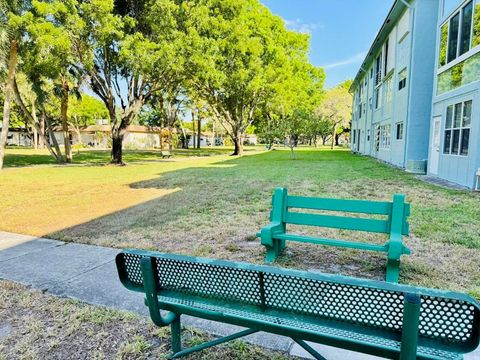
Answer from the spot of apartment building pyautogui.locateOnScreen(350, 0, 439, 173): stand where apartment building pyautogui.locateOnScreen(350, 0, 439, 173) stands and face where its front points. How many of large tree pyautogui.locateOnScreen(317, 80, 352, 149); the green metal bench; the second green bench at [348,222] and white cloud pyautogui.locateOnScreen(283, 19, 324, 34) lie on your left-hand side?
2

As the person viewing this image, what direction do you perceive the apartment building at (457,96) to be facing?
facing the viewer and to the left of the viewer

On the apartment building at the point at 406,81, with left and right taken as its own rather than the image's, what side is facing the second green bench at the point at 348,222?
left

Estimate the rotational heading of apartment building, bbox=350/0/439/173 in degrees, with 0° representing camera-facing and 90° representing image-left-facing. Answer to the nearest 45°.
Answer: approximately 90°

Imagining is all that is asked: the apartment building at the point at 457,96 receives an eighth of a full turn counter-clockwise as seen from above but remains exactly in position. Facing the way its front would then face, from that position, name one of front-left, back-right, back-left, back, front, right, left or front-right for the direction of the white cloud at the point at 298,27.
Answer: back-right

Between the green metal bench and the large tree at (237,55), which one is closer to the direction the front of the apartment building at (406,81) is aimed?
the large tree

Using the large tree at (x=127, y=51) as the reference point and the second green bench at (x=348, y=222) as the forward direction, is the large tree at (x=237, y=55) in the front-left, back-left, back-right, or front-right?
back-left

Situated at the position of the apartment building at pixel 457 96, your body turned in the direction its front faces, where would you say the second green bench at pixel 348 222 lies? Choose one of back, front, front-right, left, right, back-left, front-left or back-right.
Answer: front-left

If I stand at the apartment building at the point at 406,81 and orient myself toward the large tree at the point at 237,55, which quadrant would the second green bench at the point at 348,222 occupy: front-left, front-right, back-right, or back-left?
back-left

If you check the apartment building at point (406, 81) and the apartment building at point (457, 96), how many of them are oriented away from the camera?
0

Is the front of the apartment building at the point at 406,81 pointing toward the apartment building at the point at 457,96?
no

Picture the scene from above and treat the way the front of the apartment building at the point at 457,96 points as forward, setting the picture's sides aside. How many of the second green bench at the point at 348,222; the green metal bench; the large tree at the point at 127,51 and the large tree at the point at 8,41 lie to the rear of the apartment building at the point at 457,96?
0

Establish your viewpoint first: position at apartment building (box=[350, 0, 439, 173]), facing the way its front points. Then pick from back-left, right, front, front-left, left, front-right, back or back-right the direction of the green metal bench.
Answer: left

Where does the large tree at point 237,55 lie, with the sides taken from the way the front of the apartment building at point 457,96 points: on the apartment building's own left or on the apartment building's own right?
on the apartment building's own right

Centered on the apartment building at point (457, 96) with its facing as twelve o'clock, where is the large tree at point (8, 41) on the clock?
The large tree is roughly at 1 o'clock from the apartment building.

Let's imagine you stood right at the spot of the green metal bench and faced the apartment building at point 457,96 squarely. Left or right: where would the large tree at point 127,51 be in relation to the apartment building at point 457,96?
left

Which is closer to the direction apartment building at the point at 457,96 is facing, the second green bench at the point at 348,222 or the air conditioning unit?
the second green bench
